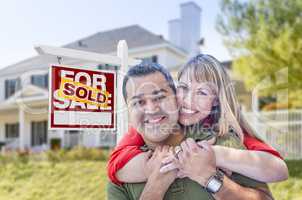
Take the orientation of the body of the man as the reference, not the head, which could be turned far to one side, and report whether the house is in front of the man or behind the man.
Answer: behind

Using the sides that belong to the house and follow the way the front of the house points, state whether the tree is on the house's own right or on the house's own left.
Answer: on the house's own left

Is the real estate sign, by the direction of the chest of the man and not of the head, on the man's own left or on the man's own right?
on the man's own right

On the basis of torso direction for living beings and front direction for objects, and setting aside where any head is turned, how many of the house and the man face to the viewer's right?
0

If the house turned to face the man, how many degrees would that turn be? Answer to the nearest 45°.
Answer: approximately 45° to its left

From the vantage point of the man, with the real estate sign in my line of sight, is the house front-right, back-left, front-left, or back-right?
front-right

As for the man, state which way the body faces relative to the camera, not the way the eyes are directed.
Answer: toward the camera

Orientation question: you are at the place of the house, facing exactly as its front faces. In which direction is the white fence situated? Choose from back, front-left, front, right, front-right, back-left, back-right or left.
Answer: left
